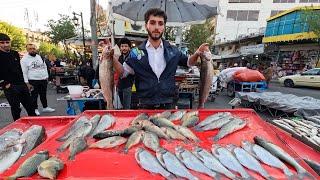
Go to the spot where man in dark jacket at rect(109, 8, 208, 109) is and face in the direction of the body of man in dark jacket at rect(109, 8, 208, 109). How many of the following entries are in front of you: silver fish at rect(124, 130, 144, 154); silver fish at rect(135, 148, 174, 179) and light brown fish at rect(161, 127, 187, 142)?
3

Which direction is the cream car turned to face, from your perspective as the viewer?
facing to the left of the viewer

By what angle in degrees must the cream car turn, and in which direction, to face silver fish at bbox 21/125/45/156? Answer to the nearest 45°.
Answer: approximately 90° to its left

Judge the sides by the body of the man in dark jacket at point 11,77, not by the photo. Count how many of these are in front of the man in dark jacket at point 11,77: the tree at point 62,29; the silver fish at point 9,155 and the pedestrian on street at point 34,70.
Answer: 1

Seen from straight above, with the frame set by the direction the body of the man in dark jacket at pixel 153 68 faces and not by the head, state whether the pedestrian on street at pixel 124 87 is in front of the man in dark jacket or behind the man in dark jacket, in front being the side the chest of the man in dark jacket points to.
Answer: behind

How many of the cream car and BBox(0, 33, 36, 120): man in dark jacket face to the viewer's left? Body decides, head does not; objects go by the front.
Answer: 1

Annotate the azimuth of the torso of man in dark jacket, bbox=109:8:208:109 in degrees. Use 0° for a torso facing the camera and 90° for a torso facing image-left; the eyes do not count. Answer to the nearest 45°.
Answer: approximately 0°

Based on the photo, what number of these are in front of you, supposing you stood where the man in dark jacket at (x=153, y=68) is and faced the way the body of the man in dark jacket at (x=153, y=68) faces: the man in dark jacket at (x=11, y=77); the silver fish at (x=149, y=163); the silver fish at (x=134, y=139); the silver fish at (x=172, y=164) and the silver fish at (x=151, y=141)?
4

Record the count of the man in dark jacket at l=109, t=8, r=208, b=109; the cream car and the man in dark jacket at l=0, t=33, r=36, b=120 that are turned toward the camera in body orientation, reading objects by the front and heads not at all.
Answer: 2

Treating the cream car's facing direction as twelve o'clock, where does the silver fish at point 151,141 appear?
The silver fish is roughly at 9 o'clock from the cream car.
